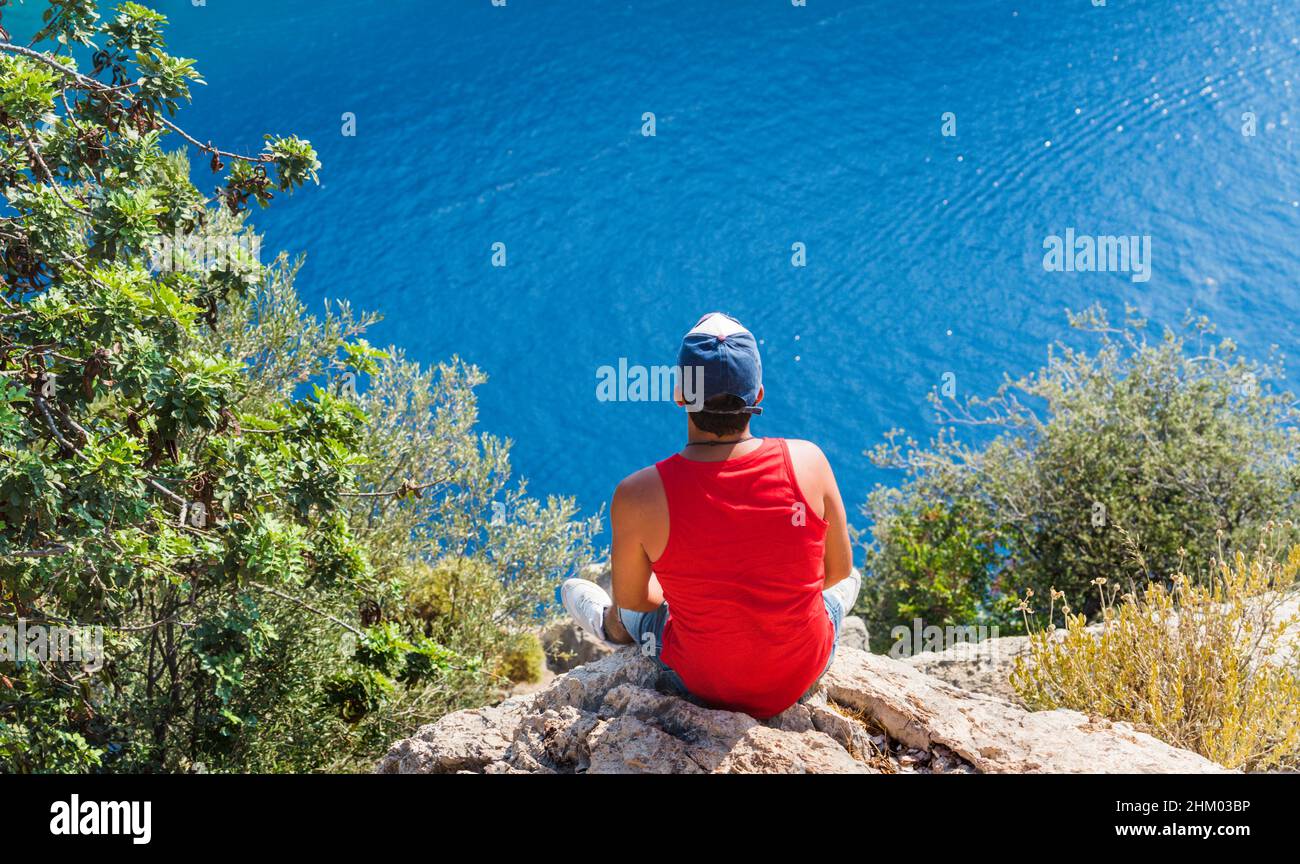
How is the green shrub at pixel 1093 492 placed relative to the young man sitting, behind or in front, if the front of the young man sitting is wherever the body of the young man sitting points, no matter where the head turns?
in front

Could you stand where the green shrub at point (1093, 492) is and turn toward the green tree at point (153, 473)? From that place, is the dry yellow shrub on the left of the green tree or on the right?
left

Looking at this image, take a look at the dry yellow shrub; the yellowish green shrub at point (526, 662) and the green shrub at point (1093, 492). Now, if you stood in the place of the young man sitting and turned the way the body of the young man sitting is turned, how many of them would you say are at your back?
0

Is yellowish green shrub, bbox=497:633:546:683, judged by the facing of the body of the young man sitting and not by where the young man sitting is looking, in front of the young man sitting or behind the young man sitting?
in front

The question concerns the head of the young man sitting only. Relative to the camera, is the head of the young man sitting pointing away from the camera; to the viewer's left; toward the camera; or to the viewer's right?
away from the camera

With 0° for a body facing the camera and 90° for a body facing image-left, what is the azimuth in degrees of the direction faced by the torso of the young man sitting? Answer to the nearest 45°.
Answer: approximately 180°

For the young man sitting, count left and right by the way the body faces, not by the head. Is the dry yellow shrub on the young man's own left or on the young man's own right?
on the young man's own right
